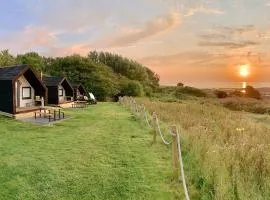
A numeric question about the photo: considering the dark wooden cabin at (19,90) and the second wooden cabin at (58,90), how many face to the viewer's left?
0

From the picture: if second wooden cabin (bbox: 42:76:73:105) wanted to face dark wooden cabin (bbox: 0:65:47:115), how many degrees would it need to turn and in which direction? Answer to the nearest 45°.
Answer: approximately 45° to its right

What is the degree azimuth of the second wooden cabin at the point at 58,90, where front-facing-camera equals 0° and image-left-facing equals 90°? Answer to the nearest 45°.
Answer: approximately 315°

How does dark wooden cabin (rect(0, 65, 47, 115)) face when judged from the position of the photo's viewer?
facing the viewer and to the right of the viewer

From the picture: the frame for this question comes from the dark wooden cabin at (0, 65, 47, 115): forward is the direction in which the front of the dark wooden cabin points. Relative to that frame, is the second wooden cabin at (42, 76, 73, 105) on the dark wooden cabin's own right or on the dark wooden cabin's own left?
on the dark wooden cabin's own left

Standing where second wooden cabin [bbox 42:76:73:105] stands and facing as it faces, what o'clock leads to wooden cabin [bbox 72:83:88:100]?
wooden cabin [bbox 72:83:88:100] is roughly at 8 o'clock from second wooden cabin [bbox 42:76:73:105].

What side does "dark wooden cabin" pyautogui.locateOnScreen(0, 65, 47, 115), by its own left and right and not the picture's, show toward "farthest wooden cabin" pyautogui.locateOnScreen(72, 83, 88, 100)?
left
